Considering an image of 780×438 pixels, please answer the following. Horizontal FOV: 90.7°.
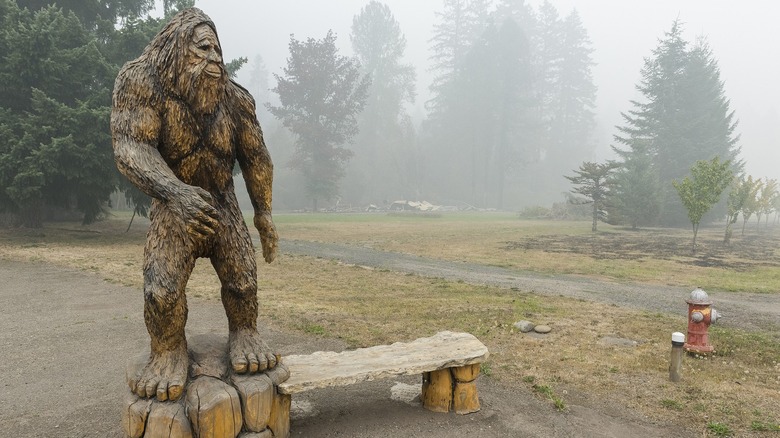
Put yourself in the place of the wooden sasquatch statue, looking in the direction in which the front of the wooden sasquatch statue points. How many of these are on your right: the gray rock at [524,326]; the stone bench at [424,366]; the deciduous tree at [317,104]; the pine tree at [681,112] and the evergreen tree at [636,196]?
0

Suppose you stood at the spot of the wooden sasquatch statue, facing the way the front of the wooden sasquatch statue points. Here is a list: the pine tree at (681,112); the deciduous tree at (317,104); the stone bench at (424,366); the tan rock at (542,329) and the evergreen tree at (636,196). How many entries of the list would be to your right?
0

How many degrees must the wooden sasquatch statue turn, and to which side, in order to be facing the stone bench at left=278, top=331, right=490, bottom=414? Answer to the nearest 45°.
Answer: approximately 45° to its left

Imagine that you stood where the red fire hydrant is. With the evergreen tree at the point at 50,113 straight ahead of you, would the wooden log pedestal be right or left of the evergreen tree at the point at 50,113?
left

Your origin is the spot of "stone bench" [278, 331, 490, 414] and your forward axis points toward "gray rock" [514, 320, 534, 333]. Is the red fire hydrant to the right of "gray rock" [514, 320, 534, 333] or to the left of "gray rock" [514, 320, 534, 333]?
right

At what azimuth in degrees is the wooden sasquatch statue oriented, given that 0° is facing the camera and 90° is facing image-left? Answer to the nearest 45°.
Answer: approximately 315°

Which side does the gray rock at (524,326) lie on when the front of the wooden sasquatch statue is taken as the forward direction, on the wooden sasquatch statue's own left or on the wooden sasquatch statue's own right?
on the wooden sasquatch statue's own left

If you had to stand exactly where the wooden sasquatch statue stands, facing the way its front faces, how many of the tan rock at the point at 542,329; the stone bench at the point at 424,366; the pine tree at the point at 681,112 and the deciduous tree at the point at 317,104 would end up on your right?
0

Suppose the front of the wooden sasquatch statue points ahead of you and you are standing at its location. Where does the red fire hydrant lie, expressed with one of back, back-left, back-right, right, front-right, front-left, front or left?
front-left

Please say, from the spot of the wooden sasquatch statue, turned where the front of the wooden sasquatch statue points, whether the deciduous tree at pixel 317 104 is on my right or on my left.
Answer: on my left

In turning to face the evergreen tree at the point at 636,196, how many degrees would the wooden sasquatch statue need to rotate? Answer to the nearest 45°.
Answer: approximately 90° to its left

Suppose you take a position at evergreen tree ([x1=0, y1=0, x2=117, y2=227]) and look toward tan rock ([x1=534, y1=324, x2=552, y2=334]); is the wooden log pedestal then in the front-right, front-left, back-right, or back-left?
front-right

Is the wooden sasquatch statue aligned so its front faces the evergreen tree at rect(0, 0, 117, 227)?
no

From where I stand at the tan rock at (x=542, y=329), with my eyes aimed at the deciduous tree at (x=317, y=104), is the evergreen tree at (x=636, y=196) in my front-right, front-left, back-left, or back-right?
front-right

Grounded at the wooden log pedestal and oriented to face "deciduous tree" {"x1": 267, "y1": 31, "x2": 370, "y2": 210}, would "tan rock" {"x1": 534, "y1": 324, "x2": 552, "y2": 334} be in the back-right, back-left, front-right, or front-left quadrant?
front-right
